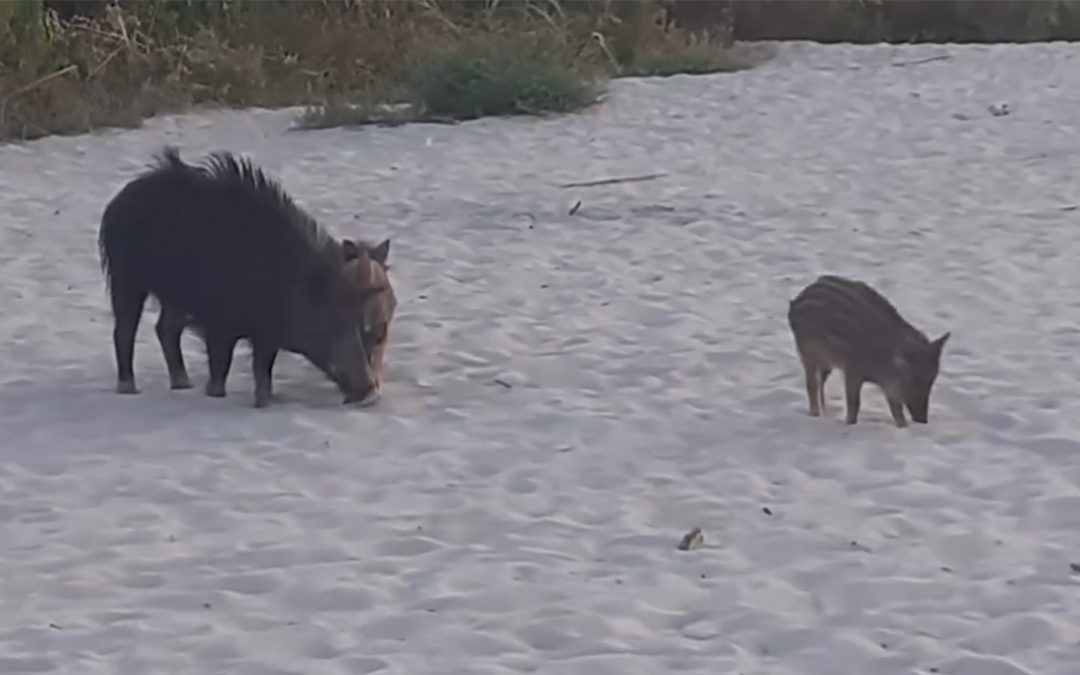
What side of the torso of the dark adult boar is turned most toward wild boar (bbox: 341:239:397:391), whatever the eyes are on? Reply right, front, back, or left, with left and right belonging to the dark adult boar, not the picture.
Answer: front

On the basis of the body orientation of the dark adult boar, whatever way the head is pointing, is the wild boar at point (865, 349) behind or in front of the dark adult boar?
in front

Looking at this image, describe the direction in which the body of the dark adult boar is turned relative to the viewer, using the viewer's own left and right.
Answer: facing to the right of the viewer

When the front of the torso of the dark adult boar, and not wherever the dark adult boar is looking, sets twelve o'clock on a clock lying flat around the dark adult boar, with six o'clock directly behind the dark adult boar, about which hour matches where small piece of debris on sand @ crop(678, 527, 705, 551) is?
The small piece of debris on sand is roughly at 2 o'clock from the dark adult boar.

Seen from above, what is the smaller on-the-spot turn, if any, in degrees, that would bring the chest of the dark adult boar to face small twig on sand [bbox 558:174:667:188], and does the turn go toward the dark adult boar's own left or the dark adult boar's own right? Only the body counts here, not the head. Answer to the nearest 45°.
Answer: approximately 45° to the dark adult boar's own left
